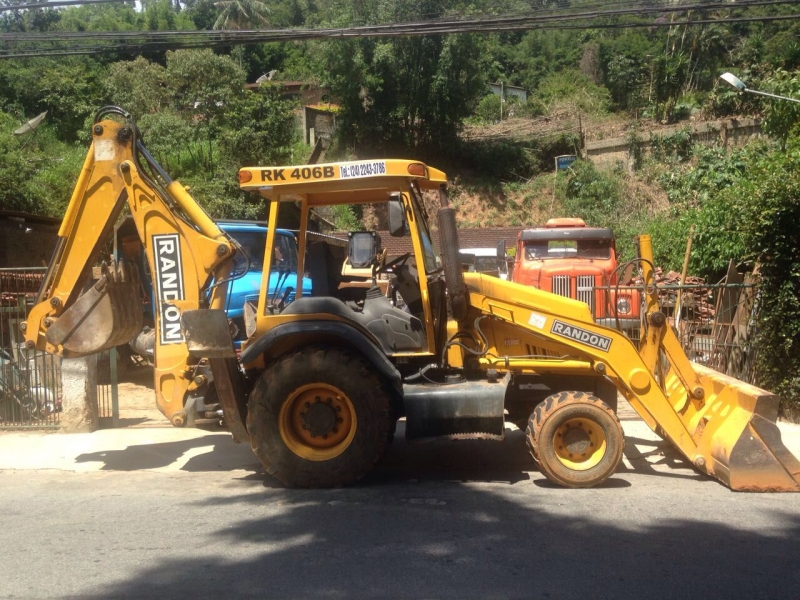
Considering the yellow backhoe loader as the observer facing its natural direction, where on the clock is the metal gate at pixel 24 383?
The metal gate is roughly at 7 o'clock from the yellow backhoe loader.

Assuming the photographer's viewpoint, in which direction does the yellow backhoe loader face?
facing to the right of the viewer

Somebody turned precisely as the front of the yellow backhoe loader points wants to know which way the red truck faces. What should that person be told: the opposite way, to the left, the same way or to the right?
to the right

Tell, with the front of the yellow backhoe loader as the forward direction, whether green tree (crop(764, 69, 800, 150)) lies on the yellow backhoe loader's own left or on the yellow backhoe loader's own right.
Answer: on the yellow backhoe loader's own left

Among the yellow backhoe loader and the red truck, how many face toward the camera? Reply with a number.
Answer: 1

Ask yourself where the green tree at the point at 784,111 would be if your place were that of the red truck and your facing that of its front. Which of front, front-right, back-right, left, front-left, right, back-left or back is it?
back-left

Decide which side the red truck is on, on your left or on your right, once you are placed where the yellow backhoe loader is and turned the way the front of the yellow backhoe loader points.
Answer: on your left

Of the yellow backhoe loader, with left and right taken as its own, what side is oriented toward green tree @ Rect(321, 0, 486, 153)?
left

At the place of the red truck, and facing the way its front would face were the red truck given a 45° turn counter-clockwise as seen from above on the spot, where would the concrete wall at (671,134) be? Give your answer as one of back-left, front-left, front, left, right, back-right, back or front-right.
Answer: back-left

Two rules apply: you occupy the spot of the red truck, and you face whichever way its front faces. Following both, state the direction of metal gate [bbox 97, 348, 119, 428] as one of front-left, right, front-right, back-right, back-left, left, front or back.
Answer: front-right

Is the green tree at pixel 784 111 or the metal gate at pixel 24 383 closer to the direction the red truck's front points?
the metal gate

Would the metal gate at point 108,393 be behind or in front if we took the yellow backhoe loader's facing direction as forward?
behind
